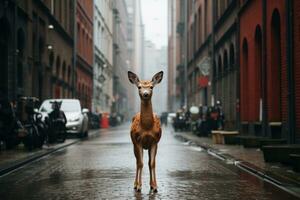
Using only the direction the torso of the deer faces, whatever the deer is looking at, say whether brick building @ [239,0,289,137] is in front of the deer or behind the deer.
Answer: behind

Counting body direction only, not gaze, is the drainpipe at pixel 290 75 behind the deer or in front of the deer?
behind

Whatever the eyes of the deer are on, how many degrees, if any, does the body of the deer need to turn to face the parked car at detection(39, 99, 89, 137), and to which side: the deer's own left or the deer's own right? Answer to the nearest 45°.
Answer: approximately 180°

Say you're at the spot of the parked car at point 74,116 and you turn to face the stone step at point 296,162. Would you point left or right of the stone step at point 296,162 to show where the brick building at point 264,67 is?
left

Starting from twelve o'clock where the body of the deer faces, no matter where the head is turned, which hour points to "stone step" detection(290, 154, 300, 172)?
The stone step is roughly at 8 o'clock from the deer.

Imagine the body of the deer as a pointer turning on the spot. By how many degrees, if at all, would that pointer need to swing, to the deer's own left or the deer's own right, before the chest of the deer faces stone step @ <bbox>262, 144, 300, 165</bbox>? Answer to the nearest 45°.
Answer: approximately 135° to the deer's own left

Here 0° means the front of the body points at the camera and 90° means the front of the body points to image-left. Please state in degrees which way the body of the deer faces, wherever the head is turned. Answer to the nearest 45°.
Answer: approximately 0°
